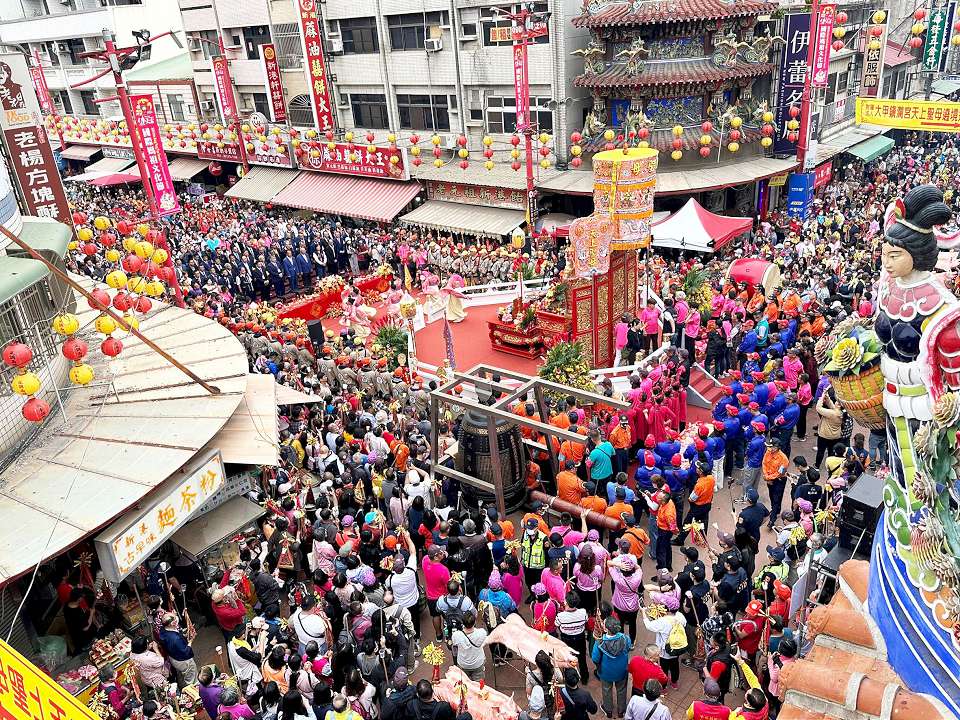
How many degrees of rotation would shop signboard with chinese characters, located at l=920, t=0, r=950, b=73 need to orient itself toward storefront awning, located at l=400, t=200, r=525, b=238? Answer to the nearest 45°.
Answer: approximately 45° to its right

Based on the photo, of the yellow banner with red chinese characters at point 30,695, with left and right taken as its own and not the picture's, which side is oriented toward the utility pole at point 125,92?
back

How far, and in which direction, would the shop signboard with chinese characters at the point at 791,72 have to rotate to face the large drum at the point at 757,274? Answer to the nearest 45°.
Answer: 0° — it already faces it

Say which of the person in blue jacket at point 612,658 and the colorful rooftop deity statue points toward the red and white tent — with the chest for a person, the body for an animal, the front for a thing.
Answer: the person in blue jacket

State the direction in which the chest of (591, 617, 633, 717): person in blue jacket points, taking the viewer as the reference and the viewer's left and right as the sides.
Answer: facing away from the viewer

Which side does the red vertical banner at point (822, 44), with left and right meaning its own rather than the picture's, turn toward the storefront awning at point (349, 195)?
right

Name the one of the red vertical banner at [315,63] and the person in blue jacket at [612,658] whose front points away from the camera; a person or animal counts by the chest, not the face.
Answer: the person in blue jacket

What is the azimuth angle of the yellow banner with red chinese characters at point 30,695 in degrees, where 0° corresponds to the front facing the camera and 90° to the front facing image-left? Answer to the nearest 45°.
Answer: approximately 315°

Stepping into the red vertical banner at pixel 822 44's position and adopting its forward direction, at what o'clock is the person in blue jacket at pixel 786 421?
The person in blue jacket is roughly at 12 o'clock from the red vertical banner.

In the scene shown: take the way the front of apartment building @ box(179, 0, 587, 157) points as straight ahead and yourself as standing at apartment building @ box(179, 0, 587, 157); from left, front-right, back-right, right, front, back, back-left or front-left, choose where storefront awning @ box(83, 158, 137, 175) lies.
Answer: back-right

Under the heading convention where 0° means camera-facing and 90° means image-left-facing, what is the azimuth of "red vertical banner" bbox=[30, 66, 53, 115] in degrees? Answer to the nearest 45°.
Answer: approximately 0°

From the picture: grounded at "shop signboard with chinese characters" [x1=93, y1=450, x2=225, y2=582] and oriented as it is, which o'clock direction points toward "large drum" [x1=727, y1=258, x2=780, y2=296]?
The large drum is roughly at 10 o'clock from the shop signboard with chinese characters.

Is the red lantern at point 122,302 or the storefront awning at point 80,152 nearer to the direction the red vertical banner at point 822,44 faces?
the red lantern
